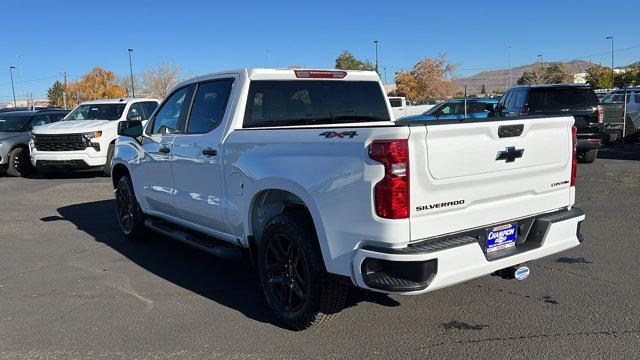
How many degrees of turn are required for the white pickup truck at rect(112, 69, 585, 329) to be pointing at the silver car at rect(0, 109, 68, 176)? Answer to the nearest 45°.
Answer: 0° — it already faces it

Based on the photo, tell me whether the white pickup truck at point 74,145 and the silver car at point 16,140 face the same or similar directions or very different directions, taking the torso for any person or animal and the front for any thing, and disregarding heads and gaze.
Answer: same or similar directions

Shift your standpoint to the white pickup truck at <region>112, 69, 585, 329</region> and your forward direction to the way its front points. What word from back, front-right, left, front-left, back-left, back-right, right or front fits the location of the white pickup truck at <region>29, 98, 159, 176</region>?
front

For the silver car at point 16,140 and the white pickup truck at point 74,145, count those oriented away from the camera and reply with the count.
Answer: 0

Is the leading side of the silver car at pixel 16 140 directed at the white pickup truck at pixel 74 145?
no

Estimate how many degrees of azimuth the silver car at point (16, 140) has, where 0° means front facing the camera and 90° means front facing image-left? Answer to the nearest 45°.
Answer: approximately 45°

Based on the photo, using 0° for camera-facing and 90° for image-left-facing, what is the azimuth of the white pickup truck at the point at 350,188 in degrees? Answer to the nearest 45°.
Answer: approximately 135°

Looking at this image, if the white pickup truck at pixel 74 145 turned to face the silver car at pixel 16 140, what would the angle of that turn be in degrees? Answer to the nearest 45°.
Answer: approximately 90° to its right

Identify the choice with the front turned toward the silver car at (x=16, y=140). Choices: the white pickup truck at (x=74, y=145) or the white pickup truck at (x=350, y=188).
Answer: the white pickup truck at (x=350, y=188)

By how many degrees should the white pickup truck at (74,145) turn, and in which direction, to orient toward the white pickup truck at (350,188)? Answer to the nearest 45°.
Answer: approximately 45° to its left

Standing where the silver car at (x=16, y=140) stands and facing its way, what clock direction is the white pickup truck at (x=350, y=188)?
The white pickup truck is roughly at 10 o'clock from the silver car.

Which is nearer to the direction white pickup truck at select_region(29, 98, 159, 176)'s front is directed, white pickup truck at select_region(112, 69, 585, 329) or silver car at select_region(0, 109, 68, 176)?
the white pickup truck

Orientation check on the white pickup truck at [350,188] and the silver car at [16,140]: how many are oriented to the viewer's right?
0
